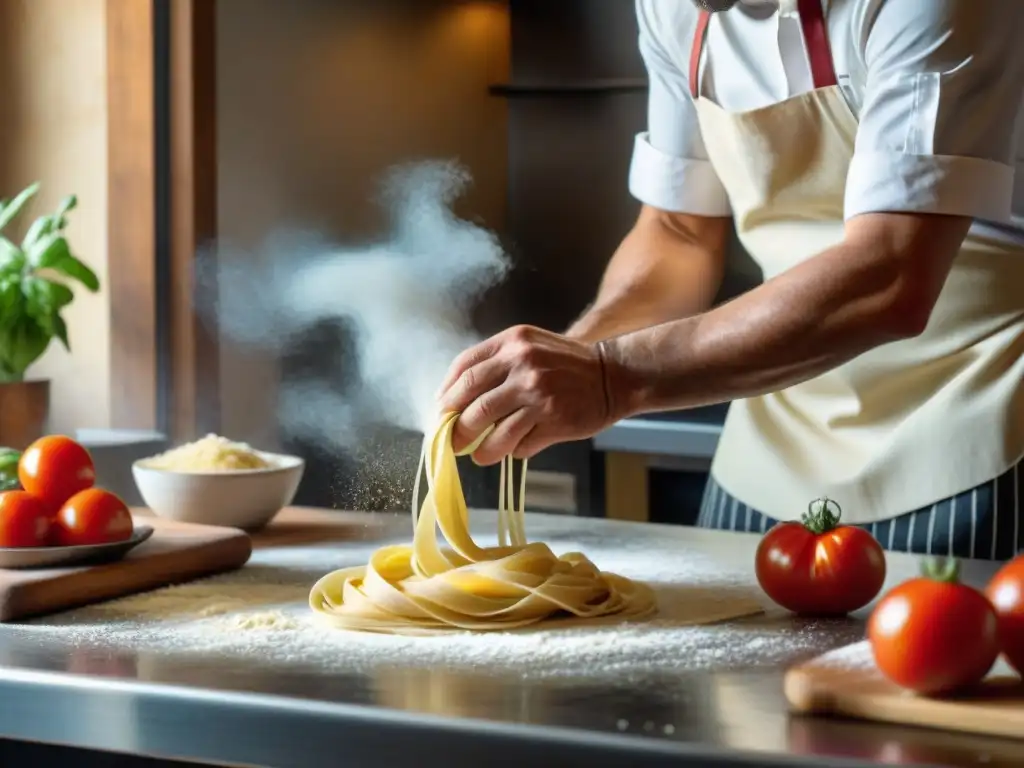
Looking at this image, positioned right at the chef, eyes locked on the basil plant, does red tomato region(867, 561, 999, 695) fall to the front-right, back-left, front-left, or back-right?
back-left

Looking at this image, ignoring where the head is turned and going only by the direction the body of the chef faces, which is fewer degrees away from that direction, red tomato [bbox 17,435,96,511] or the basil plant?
the red tomato

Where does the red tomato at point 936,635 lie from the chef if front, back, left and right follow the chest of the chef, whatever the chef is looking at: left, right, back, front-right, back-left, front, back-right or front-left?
front-left

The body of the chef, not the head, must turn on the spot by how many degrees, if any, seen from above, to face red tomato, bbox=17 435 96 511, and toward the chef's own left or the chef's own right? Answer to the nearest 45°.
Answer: approximately 45° to the chef's own right

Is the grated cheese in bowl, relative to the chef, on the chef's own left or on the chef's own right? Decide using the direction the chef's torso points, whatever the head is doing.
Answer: on the chef's own right

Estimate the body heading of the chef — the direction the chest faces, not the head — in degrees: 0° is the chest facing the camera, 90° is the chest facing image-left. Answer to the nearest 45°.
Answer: approximately 45°

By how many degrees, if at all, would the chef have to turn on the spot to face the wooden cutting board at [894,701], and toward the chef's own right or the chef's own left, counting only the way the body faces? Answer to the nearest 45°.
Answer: approximately 45° to the chef's own left

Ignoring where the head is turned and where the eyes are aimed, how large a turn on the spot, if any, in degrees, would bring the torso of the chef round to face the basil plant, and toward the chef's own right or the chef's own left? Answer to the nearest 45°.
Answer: approximately 90° to the chef's own right

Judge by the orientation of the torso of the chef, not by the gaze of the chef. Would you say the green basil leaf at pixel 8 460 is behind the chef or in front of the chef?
in front
